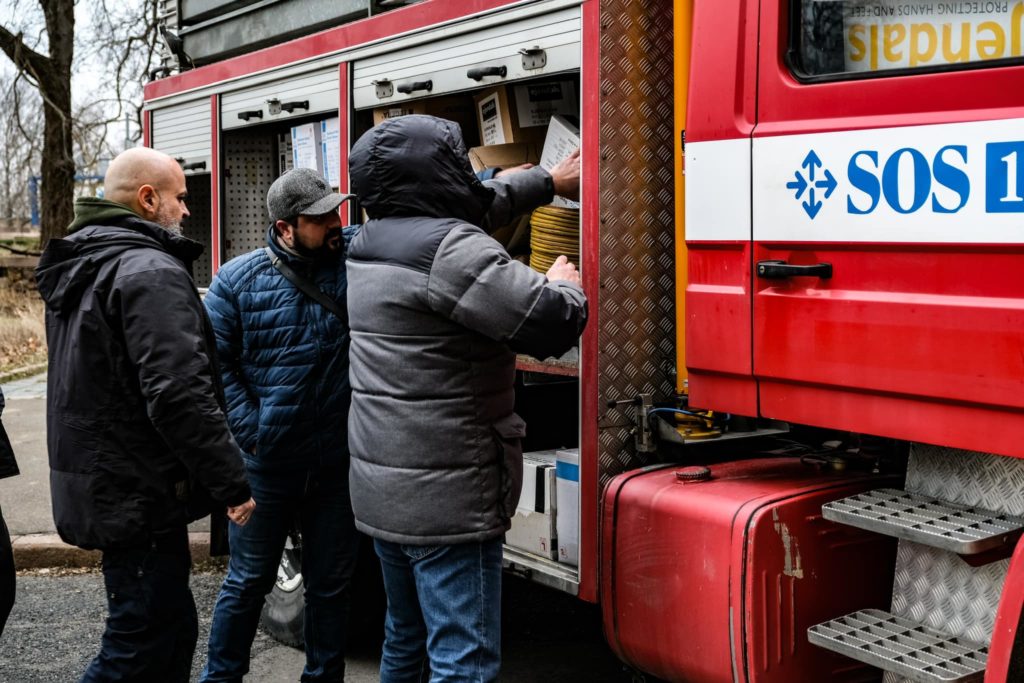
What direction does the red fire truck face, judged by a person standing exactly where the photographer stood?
facing the viewer and to the right of the viewer

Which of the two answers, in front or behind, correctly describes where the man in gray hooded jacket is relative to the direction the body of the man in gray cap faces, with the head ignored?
in front

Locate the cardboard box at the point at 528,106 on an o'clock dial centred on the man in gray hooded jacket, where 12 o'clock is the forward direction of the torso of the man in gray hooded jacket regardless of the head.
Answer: The cardboard box is roughly at 11 o'clock from the man in gray hooded jacket.

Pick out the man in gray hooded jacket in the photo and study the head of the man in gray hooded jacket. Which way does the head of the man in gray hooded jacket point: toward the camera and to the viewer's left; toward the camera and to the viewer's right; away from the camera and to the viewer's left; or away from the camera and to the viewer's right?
away from the camera and to the viewer's right

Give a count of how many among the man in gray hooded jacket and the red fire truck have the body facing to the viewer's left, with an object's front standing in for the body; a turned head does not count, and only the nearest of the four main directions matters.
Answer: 0

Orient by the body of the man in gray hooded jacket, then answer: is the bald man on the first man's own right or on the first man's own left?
on the first man's own left

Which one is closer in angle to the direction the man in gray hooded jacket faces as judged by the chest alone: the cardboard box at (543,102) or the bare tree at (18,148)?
the cardboard box

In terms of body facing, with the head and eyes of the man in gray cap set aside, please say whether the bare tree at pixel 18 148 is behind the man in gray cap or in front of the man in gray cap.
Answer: behind

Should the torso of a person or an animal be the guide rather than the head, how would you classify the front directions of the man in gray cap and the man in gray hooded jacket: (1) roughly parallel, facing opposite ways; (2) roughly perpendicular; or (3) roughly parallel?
roughly perpendicular

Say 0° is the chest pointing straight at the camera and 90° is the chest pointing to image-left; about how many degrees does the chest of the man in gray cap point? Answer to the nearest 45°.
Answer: approximately 315°

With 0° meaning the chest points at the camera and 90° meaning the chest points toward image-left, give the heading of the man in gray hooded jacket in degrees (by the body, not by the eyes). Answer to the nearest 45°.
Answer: approximately 225°

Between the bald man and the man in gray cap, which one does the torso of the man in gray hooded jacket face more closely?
the man in gray cap

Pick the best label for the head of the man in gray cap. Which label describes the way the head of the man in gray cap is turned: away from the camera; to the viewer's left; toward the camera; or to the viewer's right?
to the viewer's right

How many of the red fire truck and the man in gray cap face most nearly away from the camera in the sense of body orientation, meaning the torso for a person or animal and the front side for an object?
0

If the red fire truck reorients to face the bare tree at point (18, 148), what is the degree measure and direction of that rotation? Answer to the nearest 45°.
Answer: approximately 180°

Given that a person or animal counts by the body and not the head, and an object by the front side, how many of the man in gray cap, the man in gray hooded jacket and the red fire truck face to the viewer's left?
0
